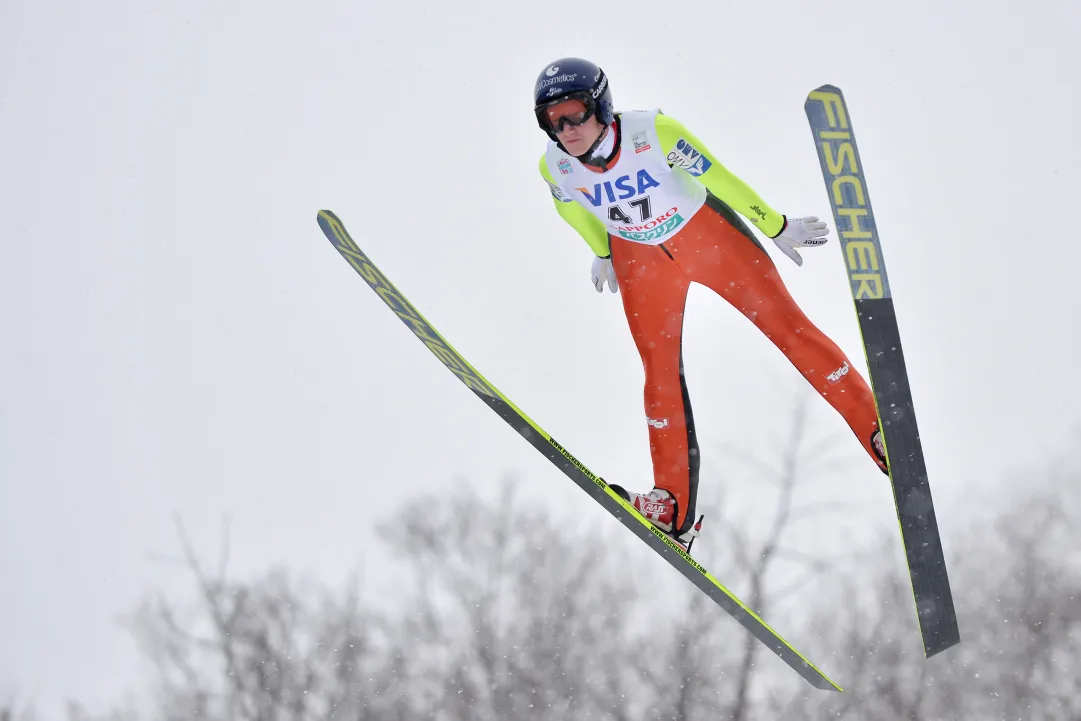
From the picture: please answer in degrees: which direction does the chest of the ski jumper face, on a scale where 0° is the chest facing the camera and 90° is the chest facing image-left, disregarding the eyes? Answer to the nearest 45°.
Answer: approximately 45°
